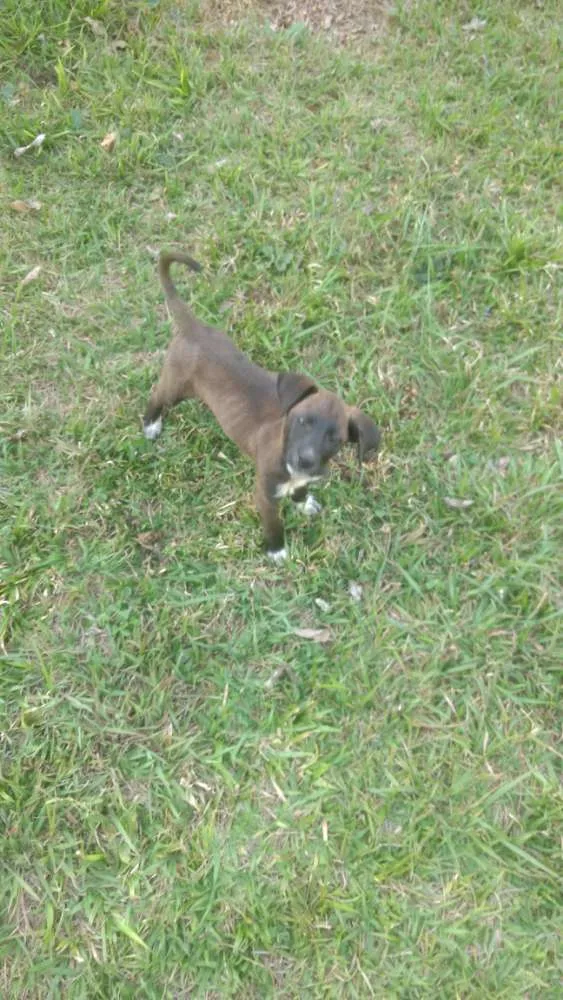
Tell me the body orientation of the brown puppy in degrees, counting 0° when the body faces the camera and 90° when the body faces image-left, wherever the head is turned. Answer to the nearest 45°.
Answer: approximately 315°

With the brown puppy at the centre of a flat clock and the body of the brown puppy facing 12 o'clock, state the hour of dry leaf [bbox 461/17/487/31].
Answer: The dry leaf is roughly at 8 o'clock from the brown puppy.

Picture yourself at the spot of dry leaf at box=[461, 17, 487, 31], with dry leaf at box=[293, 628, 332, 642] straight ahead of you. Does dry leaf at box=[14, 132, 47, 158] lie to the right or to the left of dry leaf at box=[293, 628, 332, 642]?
right

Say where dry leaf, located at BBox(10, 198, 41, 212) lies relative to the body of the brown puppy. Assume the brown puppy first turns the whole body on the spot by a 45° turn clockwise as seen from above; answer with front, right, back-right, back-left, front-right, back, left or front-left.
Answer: back-right

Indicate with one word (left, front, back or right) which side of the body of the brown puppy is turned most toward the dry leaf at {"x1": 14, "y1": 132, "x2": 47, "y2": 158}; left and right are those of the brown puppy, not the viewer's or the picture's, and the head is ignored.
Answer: back

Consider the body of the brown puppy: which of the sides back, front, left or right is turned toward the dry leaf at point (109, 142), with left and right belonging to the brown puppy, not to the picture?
back

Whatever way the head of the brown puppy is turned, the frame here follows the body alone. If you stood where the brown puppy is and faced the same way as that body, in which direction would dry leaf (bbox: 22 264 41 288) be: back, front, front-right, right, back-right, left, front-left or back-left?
back
